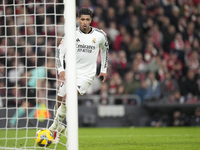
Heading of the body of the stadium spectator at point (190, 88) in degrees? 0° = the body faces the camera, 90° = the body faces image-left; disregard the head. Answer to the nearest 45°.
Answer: approximately 0°

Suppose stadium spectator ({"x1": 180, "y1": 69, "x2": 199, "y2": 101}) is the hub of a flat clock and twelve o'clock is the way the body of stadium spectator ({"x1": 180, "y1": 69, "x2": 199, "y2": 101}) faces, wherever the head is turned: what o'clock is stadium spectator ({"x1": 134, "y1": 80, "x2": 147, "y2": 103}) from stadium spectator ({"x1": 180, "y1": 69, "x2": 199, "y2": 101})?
stadium spectator ({"x1": 134, "y1": 80, "x2": 147, "y2": 103}) is roughly at 2 o'clock from stadium spectator ({"x1": 180, "y1": 69, "x2": 199, "y2": 101}).

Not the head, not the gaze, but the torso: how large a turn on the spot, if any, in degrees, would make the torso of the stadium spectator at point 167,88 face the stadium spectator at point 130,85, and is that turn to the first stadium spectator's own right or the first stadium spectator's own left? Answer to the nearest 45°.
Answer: approximately 90° to the first stadium spectator's own right

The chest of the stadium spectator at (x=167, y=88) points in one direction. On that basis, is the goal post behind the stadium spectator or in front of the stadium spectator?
in front

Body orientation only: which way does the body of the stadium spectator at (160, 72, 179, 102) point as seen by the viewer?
toward the camera

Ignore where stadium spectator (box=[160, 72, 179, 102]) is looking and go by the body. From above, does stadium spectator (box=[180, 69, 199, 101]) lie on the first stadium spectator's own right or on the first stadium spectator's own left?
on the first stadium spectator's own left

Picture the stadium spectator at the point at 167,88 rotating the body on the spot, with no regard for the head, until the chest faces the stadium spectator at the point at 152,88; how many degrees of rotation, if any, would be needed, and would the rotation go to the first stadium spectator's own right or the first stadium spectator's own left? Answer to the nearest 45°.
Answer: approximately 45° to the first stadium spectator's own right
